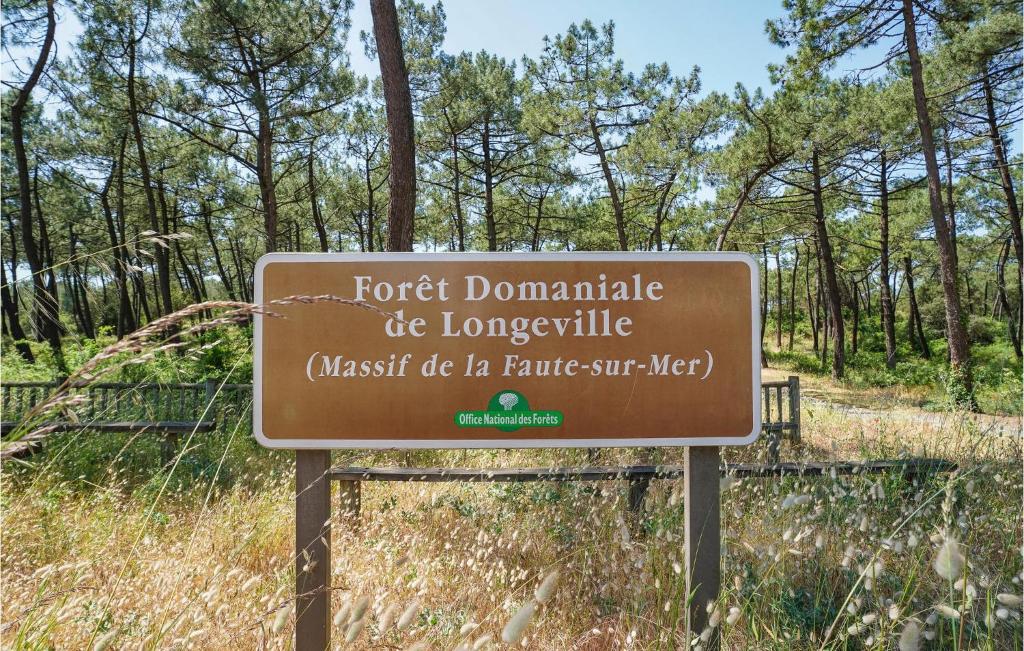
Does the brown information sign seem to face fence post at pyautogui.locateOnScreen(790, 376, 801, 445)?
no

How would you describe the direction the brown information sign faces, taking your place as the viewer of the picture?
facing the viewer
